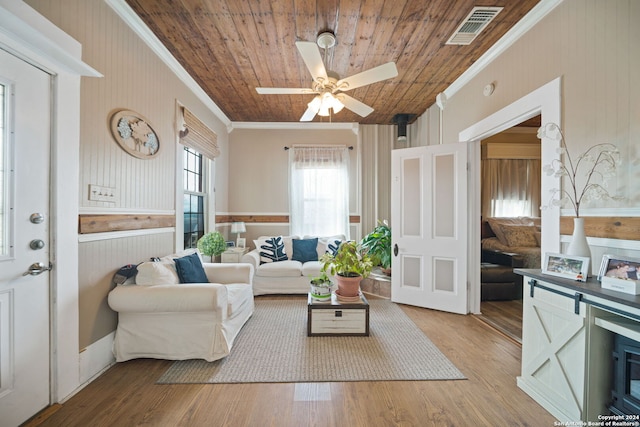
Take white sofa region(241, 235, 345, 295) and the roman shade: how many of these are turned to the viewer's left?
0

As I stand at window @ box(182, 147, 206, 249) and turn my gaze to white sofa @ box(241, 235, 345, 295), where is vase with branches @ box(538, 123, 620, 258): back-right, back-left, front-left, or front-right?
front-right

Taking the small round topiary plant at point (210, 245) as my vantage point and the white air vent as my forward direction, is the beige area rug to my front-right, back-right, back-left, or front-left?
front-right

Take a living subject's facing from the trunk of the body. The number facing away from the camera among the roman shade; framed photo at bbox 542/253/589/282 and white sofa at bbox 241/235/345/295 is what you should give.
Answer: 0

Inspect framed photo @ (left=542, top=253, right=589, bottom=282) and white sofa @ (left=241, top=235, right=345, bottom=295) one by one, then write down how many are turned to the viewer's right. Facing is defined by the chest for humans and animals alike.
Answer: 0

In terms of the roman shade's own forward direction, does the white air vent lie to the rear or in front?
in front

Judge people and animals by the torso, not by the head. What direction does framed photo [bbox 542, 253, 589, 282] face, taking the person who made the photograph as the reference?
facing the viewer and to the left of the viewer

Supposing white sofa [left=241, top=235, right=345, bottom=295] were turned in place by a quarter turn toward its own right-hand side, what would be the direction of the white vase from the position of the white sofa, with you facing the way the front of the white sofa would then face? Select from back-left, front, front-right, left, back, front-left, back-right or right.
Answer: back-left

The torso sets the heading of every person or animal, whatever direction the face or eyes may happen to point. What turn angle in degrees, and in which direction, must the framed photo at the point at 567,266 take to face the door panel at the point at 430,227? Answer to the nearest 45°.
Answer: approximately 90° to its right

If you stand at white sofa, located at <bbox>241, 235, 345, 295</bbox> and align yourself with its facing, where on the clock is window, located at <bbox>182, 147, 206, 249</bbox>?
The window is roughly at 3 o'clock from the white sofa.

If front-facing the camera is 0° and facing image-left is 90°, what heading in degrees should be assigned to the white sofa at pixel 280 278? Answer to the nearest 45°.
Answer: approximately 0°

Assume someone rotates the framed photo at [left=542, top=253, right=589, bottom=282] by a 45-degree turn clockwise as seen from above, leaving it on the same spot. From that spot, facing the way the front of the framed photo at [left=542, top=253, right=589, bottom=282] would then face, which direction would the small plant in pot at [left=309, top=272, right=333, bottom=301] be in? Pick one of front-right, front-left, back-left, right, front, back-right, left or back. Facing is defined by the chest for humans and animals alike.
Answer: front

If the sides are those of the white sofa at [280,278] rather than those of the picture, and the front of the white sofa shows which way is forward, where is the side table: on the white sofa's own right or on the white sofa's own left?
on the white sofa's own right

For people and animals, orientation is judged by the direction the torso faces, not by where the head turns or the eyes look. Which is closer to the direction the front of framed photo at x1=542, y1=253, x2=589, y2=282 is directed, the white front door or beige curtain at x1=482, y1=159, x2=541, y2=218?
the white front door

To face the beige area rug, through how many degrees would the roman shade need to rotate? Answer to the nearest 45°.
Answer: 0° — it already faces it
